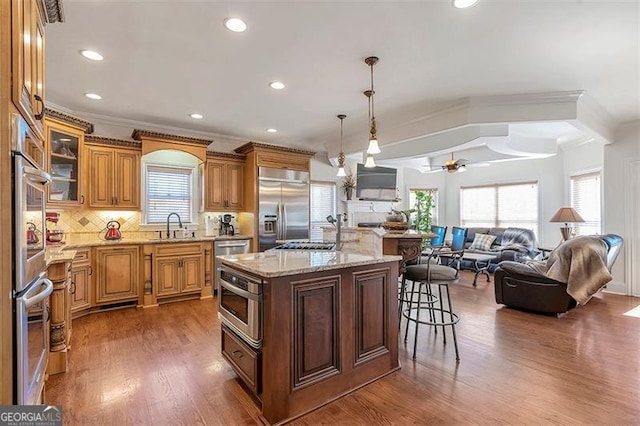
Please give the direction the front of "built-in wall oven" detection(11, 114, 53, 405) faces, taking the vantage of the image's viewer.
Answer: facing to the right of the viewer

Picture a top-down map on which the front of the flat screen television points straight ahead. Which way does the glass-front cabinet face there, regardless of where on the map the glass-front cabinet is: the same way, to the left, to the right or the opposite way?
to the left

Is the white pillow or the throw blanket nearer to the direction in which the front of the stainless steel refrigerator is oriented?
the throw blanket

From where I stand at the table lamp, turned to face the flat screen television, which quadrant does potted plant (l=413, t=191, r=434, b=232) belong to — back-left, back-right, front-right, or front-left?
front-right

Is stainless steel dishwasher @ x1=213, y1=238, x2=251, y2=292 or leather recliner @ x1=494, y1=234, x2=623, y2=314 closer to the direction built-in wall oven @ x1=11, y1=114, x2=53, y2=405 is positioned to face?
the leather recliner

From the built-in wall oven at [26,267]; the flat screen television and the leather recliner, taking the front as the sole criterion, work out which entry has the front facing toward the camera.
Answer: the flat screen television

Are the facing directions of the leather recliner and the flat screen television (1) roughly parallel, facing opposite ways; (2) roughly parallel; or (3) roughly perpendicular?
roughly parallel, facing opposite ways

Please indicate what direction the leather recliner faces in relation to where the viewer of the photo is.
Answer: facing away from the viewer and to the left of the viewer

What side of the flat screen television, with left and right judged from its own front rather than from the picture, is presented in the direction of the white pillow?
left

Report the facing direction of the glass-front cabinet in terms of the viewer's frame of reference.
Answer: facing the viewer and to the right of the viewer

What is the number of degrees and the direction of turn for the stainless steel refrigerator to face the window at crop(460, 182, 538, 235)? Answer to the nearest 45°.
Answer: approximately 45° to its left

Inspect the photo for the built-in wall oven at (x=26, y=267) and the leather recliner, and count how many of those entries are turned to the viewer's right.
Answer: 1

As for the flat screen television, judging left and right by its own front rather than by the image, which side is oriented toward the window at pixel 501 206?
left

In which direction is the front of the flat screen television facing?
toward the camera

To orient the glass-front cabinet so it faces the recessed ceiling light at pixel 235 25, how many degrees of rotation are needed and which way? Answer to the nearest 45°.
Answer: approximately 45° to its right

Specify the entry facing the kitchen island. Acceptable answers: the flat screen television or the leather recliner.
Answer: the flat screen television

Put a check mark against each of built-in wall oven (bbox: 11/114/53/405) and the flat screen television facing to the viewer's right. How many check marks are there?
1
